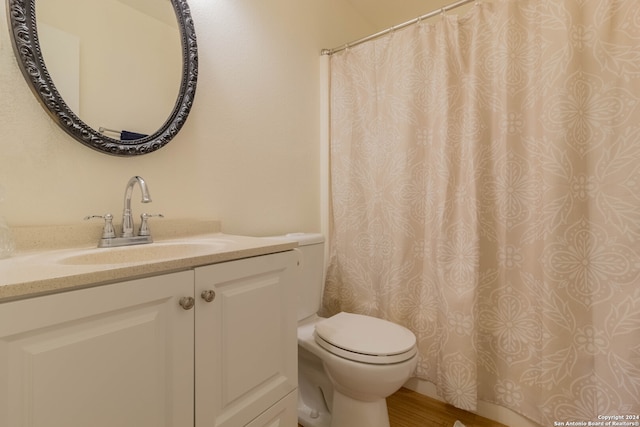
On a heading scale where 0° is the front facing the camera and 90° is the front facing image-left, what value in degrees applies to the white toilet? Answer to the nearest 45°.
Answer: approximately 315°

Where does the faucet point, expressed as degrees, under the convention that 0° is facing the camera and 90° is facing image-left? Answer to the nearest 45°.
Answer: approximately 315°

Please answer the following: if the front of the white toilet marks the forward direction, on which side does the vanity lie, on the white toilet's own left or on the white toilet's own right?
on the white toilet's own right
